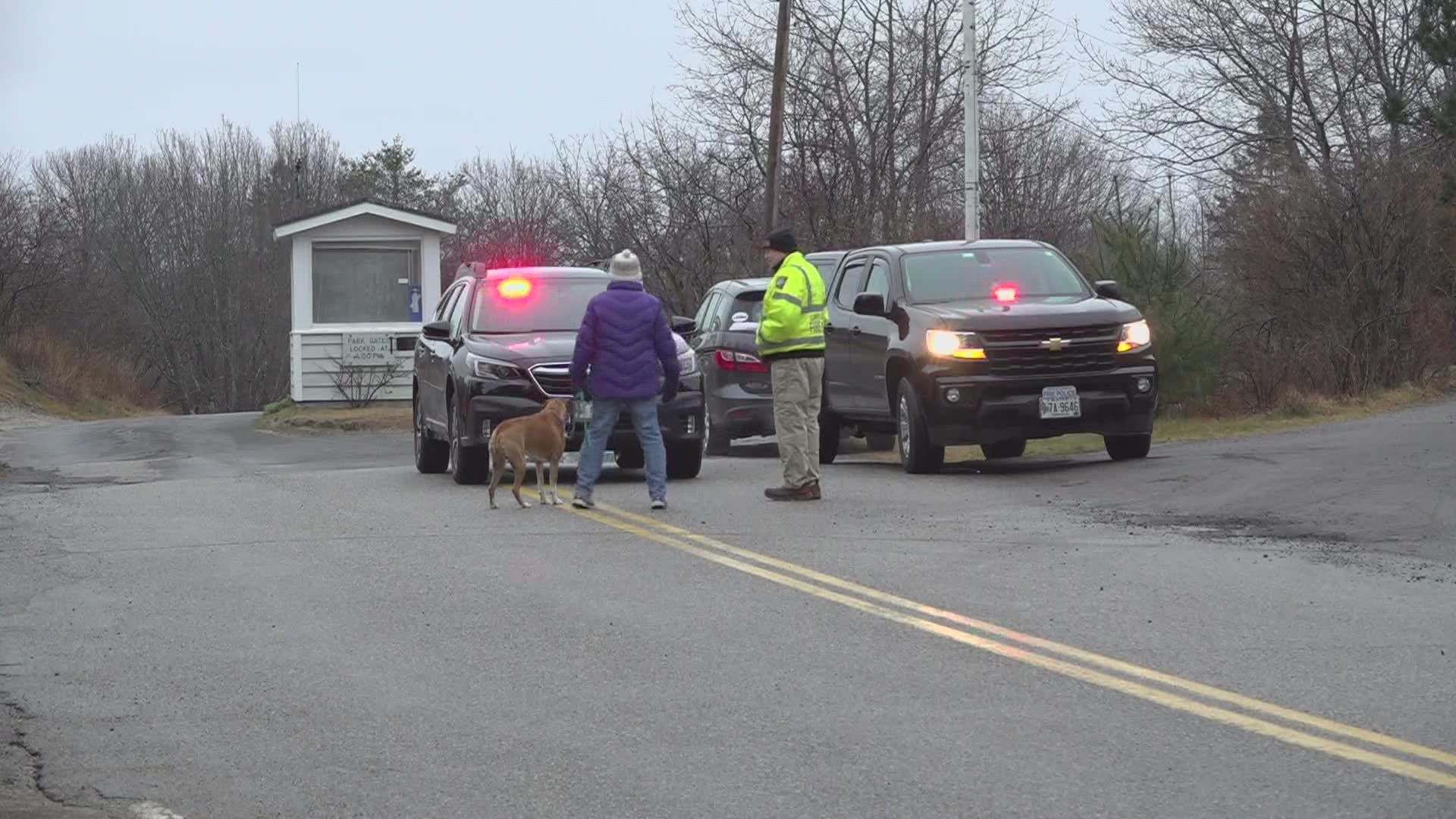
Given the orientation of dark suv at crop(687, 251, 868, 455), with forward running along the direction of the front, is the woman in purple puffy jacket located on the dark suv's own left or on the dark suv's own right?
on the dark suv's own left

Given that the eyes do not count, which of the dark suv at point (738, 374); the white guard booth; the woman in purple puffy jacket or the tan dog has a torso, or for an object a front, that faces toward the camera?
the white guard booth

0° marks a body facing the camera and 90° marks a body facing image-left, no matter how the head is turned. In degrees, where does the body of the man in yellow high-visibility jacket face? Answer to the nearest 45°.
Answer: approximately 90°

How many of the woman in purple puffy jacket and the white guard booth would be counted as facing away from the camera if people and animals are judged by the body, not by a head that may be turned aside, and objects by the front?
1

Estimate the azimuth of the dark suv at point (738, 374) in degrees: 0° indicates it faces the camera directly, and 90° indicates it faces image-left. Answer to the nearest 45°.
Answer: approximately 135°

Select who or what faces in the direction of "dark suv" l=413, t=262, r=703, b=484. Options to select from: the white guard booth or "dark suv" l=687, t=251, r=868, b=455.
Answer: the white guard booth

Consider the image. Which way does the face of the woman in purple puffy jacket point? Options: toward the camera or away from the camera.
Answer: away from the camera

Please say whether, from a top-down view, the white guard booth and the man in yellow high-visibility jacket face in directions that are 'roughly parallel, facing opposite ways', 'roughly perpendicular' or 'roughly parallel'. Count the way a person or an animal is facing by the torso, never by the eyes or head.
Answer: roughly perpendicular

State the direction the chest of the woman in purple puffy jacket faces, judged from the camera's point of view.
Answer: away from the camera

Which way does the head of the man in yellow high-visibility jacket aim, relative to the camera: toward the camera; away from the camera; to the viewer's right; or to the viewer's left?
to the viewer's left

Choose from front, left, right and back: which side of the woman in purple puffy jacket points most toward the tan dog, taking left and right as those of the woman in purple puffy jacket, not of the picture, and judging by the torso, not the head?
left

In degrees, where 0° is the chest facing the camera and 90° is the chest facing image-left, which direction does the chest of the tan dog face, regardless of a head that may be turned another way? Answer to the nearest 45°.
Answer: approximately 225°

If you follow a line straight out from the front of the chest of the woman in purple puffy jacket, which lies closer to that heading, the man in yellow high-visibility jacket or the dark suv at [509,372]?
the dark suv
